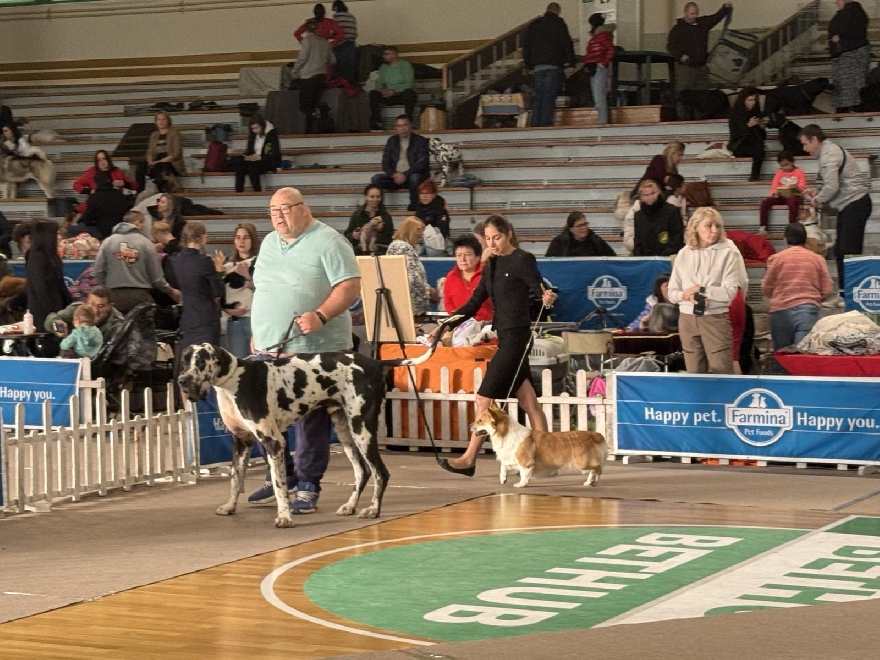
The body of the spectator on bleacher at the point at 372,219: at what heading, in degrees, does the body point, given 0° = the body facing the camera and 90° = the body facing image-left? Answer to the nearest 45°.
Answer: approximately 0°

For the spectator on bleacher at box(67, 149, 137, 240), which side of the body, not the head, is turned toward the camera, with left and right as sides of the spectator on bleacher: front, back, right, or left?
front

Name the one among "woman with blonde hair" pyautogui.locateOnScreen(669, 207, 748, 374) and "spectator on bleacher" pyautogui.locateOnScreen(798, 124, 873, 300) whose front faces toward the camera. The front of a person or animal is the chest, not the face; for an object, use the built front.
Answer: the woman with blonde hair

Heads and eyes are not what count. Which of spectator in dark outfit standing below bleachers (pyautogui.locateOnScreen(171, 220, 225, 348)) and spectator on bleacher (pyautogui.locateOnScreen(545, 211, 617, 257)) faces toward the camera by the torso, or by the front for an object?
spectator on bleacher (pyautogui.locateOnScreen(545, 211, 617, 257))

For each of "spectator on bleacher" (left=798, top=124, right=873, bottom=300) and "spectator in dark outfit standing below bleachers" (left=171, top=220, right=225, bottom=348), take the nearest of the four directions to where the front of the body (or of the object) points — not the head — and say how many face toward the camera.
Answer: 0

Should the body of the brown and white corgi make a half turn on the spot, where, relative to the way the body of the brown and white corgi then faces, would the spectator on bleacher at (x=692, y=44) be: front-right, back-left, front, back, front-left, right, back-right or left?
left

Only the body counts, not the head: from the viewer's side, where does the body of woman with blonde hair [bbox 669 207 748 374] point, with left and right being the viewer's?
facing the viewer

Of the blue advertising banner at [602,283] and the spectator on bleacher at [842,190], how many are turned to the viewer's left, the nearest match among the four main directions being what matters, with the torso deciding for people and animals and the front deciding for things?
1

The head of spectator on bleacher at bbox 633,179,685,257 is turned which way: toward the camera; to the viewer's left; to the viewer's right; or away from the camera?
toward the camera

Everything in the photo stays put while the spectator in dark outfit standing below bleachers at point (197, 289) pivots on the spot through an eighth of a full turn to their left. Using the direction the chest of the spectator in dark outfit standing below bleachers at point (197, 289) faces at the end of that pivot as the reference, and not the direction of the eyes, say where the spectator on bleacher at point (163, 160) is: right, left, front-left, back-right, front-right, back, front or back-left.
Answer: front

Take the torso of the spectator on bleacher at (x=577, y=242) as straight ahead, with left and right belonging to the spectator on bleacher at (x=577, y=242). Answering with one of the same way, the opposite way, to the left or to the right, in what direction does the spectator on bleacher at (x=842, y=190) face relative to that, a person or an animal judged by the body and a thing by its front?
to the right

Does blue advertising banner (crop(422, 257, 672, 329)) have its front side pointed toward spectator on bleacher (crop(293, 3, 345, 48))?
no

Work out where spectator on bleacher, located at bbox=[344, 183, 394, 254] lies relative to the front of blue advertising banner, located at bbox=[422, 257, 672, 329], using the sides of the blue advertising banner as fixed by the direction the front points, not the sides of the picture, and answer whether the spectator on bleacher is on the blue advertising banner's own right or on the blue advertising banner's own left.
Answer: on the blue advertising banner's own right

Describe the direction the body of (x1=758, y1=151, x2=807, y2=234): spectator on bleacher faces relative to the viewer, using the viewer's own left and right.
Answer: facing the viewer and to the left of the viewer

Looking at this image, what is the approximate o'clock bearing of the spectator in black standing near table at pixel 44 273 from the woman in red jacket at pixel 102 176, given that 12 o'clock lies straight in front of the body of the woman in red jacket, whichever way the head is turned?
The spectator in black standing near table is roughly at 12 o'clock from the woman in red jacket.

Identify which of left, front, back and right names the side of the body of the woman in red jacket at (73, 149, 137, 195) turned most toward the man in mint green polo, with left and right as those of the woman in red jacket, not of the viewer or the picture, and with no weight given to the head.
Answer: front

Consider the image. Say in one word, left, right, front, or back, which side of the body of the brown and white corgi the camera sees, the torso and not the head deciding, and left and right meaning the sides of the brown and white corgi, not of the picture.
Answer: left

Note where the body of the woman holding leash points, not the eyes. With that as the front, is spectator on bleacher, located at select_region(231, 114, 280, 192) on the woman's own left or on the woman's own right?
on the woman's own right
